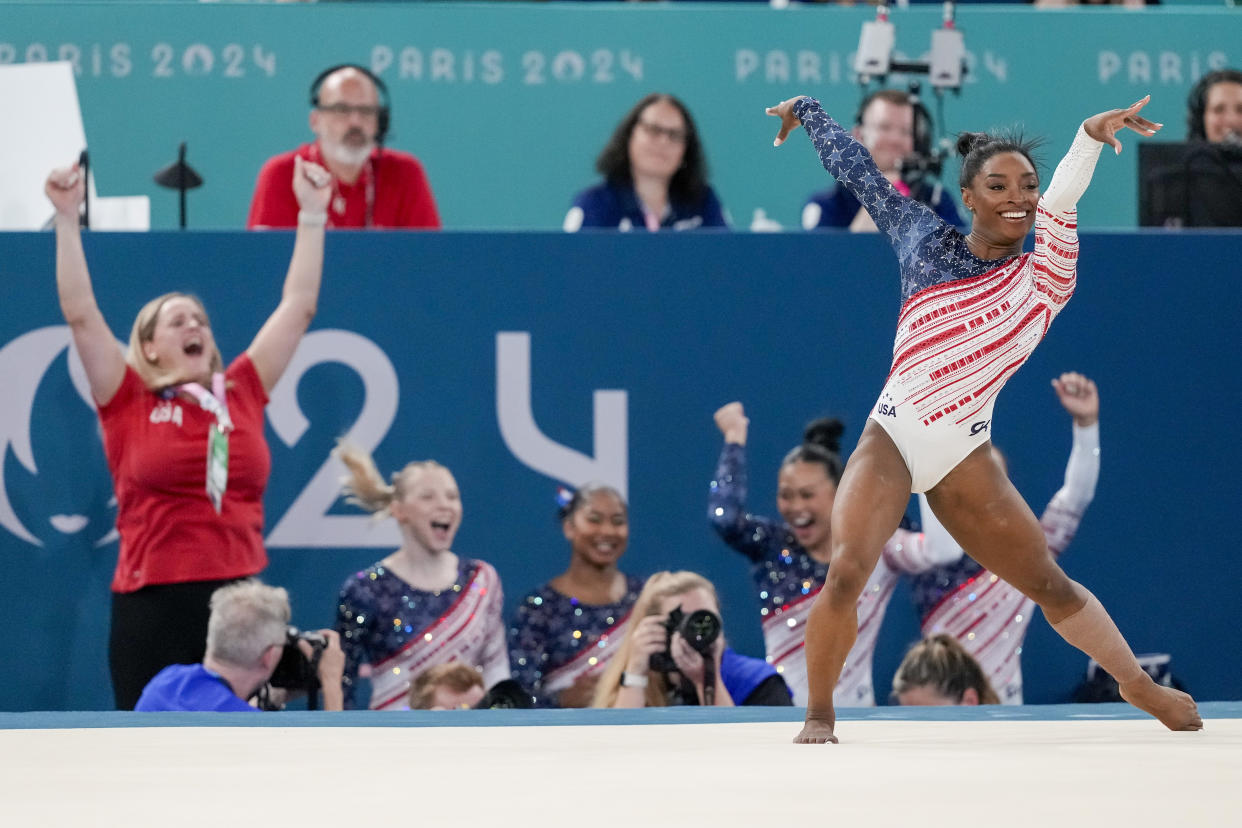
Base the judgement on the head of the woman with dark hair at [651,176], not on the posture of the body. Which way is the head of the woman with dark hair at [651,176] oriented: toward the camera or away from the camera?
toward the camera

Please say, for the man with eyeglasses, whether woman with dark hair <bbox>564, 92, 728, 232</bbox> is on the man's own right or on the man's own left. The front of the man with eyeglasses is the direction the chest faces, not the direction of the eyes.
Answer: on the man's own left

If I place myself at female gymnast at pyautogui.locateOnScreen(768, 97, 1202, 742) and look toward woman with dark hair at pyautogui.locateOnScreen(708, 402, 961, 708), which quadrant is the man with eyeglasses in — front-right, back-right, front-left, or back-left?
front-left

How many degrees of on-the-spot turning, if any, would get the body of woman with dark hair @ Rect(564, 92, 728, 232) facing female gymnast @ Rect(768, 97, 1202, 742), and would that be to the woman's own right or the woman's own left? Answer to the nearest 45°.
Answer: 0° — they already face them

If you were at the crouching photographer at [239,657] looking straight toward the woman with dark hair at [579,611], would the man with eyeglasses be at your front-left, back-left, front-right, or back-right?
front-left

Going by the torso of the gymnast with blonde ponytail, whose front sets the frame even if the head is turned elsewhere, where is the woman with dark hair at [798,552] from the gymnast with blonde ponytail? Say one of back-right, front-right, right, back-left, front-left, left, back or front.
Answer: front-left

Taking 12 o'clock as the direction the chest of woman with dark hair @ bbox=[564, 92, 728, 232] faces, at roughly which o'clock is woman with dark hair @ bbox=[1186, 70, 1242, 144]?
woman with dark hair @ bbox=[1186, 70, 1242, 144] is roughly at 9 o'clock from woman with dark hair @ bbox=[564, 92, 728, 232].

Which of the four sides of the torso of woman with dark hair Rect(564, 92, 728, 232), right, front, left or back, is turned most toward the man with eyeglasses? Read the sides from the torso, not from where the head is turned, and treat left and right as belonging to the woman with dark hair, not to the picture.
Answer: right

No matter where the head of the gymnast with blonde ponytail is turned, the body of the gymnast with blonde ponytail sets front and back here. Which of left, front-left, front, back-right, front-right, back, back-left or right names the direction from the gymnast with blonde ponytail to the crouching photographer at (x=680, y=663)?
front

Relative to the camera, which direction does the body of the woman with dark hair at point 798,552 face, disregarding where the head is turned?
toward the camera

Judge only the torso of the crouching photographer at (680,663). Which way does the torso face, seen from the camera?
toward the camera

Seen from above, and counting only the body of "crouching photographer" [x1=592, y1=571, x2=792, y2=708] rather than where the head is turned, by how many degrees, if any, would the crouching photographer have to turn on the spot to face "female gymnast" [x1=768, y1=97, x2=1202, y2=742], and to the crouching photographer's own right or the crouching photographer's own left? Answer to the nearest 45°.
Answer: approximately 45° to the crouching photographer's own left

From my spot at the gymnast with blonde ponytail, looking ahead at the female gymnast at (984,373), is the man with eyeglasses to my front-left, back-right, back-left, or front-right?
back-left

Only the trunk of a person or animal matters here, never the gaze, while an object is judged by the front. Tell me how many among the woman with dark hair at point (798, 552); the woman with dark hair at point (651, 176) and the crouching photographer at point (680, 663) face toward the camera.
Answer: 3
